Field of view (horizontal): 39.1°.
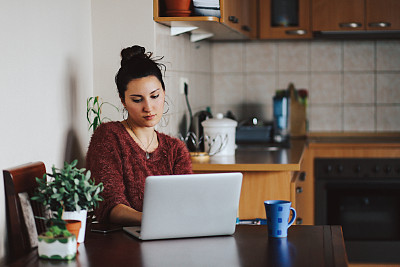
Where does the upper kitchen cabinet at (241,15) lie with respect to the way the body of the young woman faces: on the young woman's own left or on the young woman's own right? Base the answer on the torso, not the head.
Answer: on the young woman's own left

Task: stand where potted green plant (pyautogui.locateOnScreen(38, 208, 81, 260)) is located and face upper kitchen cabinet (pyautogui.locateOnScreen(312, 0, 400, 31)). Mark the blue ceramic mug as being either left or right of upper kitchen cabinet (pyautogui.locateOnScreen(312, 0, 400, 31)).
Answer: right

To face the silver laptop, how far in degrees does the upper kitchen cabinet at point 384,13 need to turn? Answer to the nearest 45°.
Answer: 0° — it already faces it

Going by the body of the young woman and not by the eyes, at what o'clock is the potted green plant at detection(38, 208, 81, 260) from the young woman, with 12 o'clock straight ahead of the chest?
The potted green plant is roughly at 2 o'clock from the young woman.

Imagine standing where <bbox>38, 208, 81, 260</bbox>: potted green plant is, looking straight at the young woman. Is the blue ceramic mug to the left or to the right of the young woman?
right

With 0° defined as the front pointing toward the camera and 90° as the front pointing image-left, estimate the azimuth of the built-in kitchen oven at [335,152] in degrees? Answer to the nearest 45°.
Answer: approximately 0°

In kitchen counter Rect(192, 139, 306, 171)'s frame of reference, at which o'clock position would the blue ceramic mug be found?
The blue ceramic mug is roughly at 12 o'clock from the kitchen counter.

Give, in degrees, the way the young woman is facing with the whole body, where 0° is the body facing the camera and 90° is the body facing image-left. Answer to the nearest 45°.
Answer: approximately 315°
